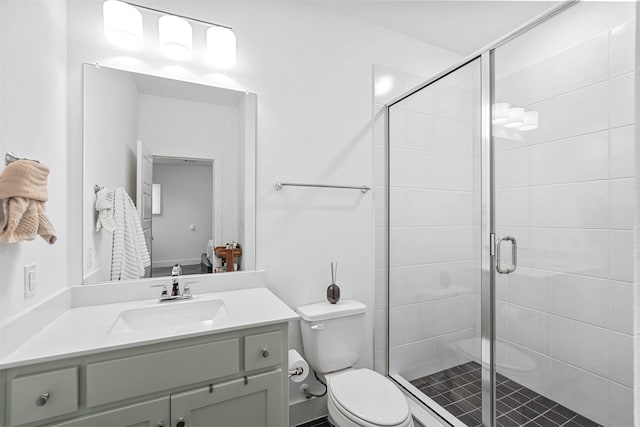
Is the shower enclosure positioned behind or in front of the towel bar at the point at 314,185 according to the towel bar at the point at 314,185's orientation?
in front

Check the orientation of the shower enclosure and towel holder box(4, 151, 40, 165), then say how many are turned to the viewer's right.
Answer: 1

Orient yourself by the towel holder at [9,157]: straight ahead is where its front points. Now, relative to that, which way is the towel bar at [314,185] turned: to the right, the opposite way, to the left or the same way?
to the right

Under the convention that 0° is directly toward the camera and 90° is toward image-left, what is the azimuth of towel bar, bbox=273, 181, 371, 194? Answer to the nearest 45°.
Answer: approximately 315°

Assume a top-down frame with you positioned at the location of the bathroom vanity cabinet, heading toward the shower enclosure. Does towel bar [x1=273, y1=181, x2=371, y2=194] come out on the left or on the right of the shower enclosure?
left

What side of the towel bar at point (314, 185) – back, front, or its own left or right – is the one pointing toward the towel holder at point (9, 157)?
right

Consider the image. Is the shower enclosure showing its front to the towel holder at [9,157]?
yes

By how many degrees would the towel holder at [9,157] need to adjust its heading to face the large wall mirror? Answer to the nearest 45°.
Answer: approximately 45° to its left

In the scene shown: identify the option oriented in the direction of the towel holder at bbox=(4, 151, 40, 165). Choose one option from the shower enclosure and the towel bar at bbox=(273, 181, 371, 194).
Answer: the shower enclosure

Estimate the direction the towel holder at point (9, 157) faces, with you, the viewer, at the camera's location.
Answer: facing to the right of the viewer

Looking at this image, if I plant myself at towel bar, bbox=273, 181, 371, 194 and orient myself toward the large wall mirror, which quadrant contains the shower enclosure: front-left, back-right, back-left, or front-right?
back-left

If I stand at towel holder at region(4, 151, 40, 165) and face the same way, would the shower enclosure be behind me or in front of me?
in front
